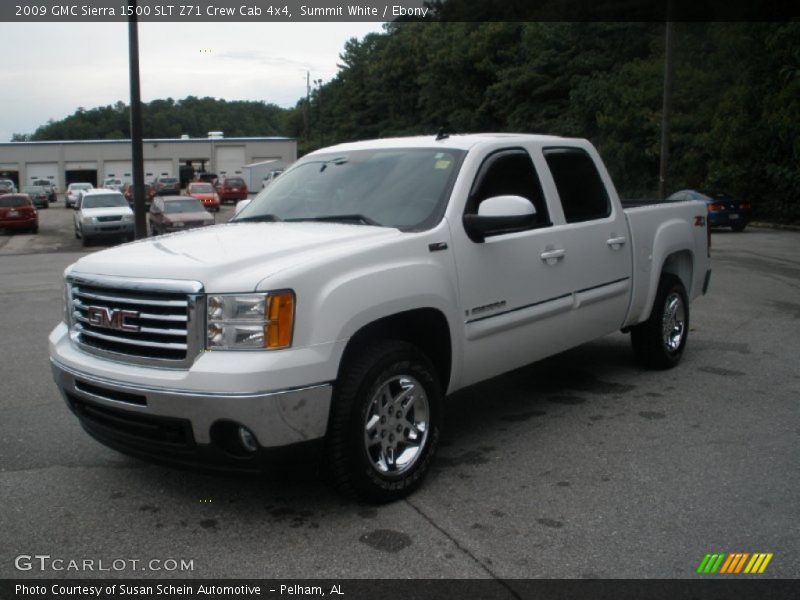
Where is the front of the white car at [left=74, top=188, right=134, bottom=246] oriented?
toward the camera

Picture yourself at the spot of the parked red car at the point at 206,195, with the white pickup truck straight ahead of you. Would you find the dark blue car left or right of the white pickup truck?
left

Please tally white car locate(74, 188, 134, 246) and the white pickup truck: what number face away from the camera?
0

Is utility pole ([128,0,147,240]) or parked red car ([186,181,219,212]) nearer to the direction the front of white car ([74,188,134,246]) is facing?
the utility pole

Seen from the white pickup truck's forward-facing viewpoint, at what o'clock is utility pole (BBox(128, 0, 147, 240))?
The utility pole is roughly at 4 o'clock from the white pickup truck.

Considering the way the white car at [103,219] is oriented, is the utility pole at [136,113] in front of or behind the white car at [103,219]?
in front

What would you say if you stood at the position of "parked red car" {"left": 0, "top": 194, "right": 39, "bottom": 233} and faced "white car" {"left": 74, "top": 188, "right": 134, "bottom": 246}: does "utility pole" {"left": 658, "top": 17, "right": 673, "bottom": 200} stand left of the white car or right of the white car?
left

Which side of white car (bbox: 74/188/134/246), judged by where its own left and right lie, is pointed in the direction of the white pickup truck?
front

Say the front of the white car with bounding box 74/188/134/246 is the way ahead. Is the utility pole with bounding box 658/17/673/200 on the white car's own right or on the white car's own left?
on the white car's own left
